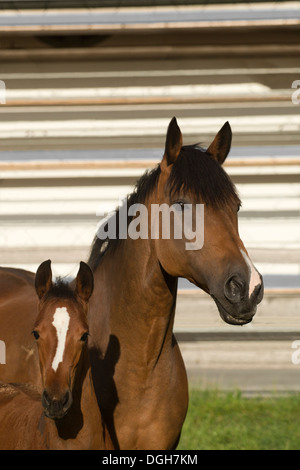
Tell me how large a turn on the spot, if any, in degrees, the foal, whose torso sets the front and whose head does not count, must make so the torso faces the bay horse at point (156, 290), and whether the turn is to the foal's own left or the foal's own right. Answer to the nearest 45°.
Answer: approximately 90° to the foal's own left

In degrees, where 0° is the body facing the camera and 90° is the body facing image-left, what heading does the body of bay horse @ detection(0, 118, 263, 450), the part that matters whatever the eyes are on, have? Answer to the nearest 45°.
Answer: approximately 315°

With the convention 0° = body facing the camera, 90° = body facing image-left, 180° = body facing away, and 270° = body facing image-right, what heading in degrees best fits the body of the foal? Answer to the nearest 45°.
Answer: approximately 315°

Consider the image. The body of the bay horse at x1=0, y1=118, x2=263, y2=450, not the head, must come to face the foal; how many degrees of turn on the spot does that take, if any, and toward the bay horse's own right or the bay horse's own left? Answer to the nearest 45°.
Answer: approximately 90° to the bay horse's own right
